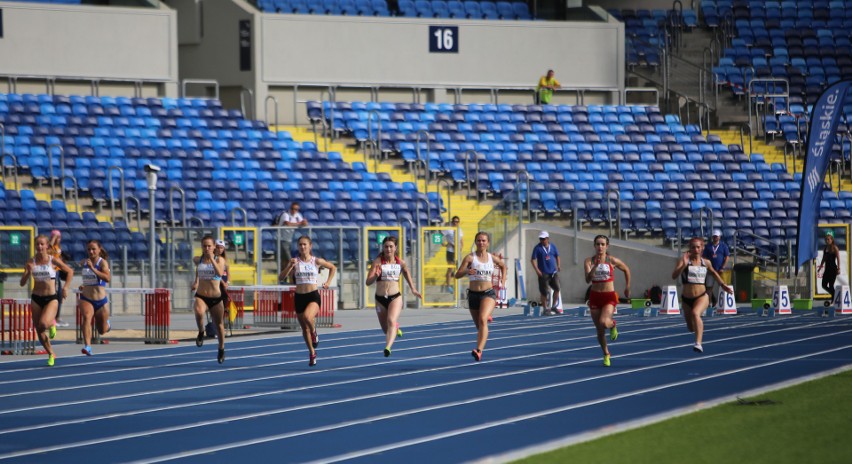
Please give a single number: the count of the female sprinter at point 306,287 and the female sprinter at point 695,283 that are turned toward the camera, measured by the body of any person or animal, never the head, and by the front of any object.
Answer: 2

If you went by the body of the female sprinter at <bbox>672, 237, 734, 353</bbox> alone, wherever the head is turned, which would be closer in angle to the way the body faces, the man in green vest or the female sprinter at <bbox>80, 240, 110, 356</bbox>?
the female sprinter

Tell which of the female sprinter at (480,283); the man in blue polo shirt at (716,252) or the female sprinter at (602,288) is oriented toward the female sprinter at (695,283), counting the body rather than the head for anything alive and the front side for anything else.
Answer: the man in blue polo shirt

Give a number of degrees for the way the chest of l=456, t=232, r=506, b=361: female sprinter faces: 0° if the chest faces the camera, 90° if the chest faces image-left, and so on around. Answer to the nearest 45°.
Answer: approximately 0°
